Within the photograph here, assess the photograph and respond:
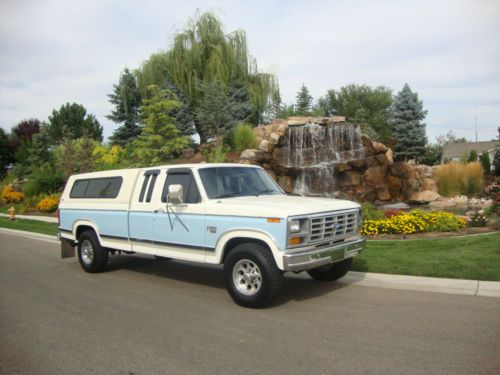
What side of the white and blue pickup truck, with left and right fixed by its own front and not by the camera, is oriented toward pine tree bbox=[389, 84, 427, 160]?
left

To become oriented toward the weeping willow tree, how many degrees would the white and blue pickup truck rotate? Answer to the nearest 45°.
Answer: approximately 135° to its left

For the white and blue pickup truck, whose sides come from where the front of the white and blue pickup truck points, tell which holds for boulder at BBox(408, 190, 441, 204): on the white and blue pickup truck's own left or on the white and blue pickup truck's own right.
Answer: on the white and blue pickup truck's own left

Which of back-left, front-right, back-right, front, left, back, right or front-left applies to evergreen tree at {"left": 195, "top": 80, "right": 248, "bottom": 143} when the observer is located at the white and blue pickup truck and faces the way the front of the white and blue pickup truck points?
back-left

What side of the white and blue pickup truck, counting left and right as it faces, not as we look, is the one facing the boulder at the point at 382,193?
left

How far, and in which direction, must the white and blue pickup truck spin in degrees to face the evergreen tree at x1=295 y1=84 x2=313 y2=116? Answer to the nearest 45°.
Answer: approximately 135° to its left

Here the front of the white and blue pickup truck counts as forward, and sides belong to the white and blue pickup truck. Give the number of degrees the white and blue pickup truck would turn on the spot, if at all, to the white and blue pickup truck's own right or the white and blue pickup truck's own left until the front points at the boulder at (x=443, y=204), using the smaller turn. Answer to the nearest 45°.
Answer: approximately 90° to the white and blue pickup truck's own left

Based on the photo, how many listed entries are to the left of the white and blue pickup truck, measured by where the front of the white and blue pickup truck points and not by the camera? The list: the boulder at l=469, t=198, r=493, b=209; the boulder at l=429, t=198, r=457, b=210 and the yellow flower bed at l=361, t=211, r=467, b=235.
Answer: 3

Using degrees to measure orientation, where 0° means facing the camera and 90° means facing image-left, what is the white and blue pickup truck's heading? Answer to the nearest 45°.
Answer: approximately 315°

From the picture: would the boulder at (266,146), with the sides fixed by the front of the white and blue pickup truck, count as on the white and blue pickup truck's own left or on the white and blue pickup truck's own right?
on the white and blue pickup truck's own left

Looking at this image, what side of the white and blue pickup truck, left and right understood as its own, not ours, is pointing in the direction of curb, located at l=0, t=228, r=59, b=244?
back

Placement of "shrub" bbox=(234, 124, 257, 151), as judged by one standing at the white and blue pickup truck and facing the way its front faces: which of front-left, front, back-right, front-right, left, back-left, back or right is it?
back-left
